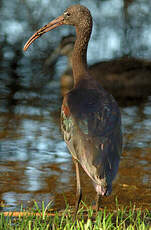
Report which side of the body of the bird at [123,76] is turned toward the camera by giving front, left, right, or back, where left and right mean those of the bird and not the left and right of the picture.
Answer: left

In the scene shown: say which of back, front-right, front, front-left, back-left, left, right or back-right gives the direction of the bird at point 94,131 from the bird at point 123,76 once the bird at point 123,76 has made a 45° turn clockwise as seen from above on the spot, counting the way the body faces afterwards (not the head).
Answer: back-left
